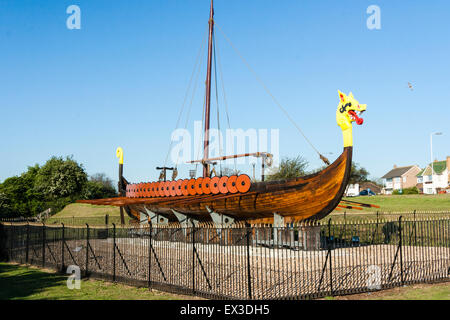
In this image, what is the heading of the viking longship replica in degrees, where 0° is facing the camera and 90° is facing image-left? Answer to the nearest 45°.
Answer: approximately 315°
